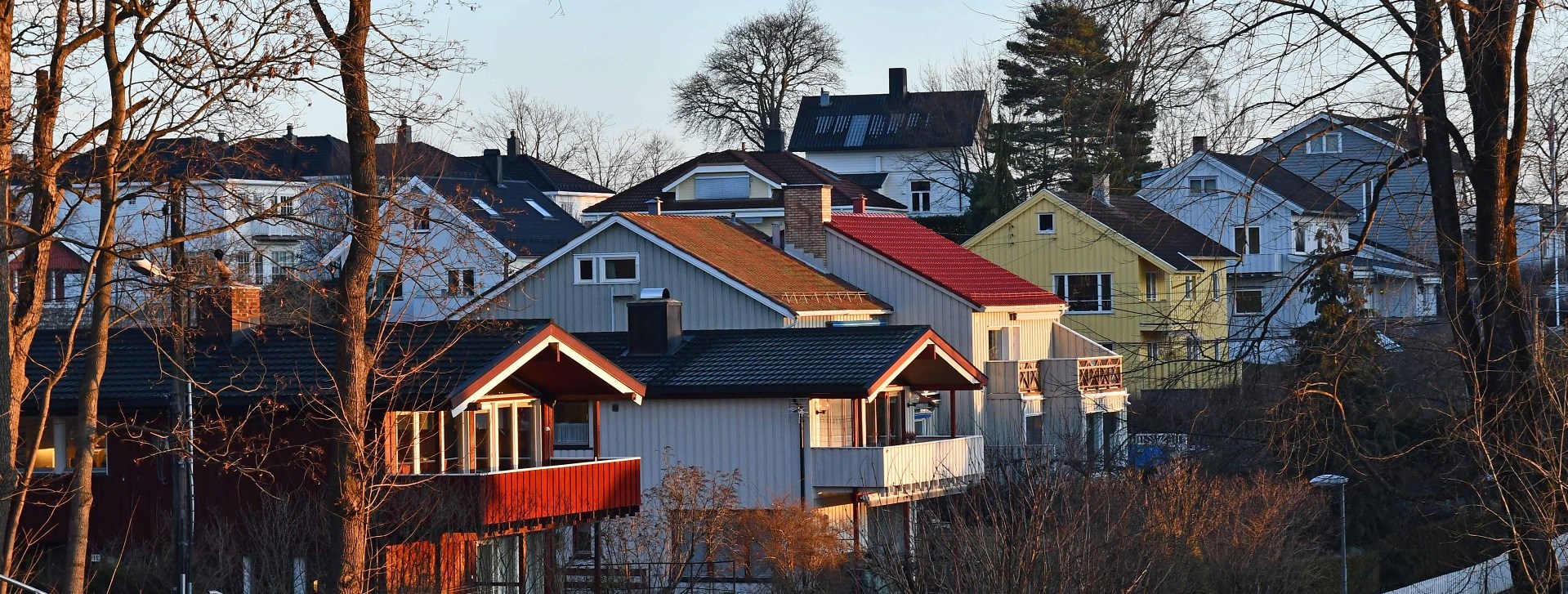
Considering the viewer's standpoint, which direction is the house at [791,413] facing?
facing the viewer and to the right of the viewer

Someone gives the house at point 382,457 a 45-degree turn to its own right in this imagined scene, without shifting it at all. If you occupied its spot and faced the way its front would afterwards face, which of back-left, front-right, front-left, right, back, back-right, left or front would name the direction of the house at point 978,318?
back-left

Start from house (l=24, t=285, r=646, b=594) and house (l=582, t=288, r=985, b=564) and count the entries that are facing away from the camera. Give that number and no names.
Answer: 0

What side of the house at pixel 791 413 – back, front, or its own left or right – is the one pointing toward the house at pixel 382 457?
right

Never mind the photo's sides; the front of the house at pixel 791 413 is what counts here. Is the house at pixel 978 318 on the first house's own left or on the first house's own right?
on the first house's own left

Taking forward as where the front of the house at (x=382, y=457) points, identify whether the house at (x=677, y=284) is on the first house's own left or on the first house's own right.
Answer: on the first house's own left

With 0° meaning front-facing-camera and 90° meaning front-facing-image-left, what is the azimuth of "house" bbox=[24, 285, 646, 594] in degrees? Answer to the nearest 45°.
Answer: approximately 315°
